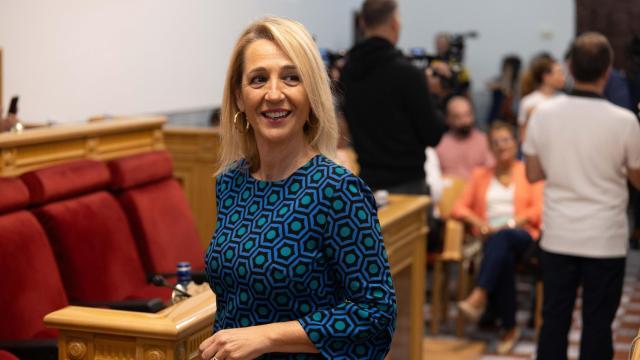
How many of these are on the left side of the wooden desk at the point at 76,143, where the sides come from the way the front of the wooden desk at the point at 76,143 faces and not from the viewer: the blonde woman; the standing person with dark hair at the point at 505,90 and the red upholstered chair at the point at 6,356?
1

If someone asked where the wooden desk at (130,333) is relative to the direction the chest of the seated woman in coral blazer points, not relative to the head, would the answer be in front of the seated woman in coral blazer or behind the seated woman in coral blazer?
in front

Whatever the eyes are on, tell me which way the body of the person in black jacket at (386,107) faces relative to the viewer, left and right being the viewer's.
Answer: facing away from the viewer and to the right of the viewer

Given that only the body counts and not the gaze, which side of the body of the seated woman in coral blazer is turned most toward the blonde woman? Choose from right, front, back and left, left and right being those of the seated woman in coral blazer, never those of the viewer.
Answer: front

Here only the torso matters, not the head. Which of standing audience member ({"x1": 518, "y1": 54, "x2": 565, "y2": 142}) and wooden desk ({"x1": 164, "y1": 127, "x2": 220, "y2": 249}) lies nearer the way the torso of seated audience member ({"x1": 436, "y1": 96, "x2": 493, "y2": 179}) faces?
the wooden desk

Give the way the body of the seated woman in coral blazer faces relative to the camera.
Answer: toward the camera

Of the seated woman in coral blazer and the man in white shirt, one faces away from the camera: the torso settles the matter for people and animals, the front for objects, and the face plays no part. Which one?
the man in white shirt

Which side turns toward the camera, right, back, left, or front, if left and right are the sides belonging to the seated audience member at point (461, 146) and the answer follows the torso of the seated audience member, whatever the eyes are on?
front

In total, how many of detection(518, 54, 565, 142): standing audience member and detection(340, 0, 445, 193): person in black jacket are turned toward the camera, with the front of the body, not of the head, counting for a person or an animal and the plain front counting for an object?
0

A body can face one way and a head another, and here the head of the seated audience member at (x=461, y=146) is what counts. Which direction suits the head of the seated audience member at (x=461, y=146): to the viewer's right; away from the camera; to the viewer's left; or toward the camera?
toward the camera

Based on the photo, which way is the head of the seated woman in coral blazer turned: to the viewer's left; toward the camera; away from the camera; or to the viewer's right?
toward the camera

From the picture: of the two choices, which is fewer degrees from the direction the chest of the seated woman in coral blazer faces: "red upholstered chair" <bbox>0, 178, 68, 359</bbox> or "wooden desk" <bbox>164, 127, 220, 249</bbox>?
the red upholstered chair

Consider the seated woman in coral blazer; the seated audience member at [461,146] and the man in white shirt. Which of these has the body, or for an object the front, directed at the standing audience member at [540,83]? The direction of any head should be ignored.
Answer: the man in white shirt
